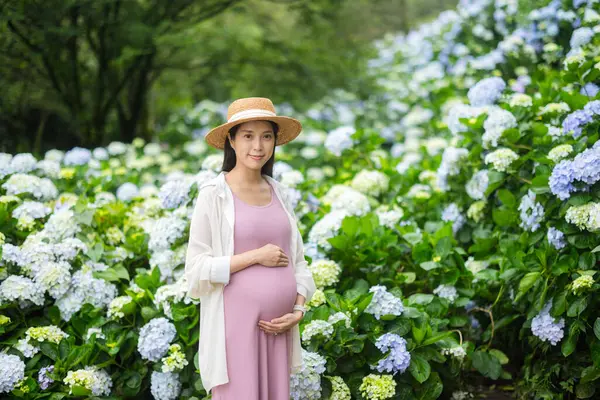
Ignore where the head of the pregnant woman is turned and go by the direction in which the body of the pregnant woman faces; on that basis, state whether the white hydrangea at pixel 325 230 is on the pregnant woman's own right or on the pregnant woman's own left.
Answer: on the pregnant woman's own left

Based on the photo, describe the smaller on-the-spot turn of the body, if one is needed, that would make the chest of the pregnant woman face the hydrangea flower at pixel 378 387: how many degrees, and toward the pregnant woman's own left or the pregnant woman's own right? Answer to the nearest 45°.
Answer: approximately 90° to the pregnant woman's own left

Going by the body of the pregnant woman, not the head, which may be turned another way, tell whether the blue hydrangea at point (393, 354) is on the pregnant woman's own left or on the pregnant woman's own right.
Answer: on the pregnant woman's own left

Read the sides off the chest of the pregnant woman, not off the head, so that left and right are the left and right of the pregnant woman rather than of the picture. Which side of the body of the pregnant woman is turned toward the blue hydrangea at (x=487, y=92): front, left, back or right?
left

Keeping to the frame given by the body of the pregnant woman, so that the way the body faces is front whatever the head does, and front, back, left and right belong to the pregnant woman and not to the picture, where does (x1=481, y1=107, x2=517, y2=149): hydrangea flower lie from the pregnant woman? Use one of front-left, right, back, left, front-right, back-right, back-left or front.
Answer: left

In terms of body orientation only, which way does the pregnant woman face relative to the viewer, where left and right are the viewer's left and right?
facing the viewer and to the right of the viewer

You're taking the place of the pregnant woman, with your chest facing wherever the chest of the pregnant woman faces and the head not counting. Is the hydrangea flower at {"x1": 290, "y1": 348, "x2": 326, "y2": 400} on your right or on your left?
on your left
